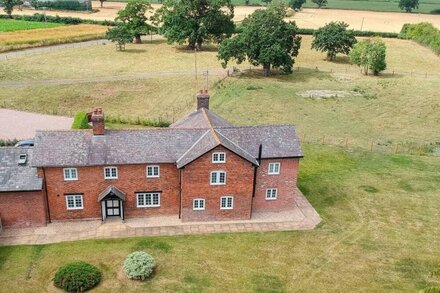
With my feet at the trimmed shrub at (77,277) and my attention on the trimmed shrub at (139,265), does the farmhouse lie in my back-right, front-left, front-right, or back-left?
front-left

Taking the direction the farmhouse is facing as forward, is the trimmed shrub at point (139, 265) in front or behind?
in front

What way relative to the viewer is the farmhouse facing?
toward the camera

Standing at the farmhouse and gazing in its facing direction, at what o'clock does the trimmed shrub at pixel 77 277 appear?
The trimmed shrub is roughly at 1 o'clock from the farmhouse.

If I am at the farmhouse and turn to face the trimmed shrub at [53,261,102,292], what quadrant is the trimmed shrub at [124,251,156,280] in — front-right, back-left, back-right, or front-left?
front-left
